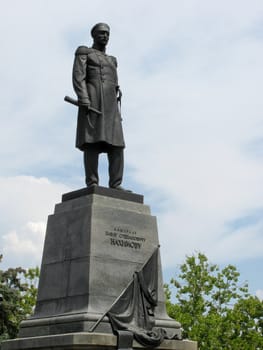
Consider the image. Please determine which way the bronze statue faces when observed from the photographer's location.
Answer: facing the viewer and to the right of the viewer

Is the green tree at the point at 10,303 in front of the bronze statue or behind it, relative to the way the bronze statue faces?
behind
